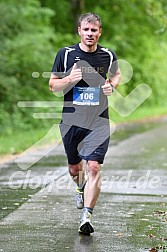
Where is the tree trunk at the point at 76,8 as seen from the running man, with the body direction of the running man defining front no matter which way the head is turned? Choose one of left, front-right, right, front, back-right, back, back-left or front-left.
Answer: back

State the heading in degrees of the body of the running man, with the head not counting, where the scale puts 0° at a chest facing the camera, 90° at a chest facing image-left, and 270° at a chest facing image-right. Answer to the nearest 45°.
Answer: approximately 0°
